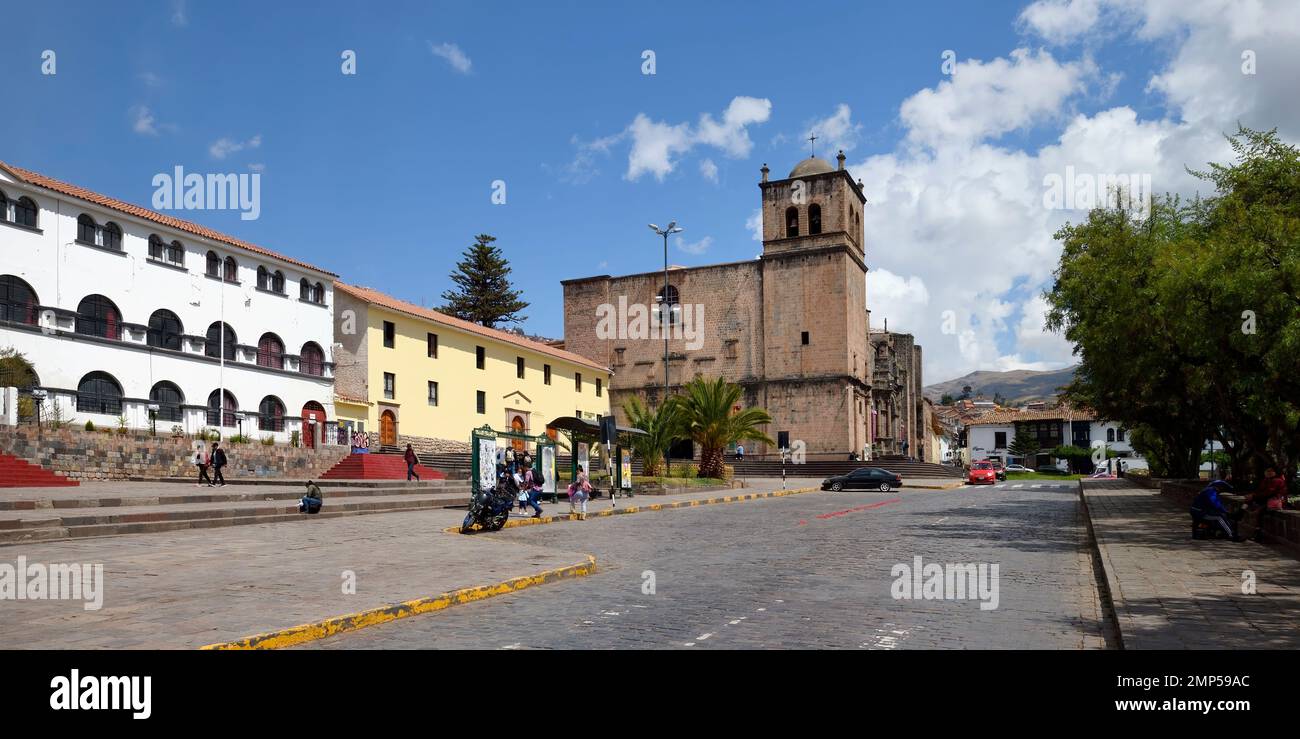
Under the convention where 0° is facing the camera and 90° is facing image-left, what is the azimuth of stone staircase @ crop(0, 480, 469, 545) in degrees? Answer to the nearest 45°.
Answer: approximately 315°

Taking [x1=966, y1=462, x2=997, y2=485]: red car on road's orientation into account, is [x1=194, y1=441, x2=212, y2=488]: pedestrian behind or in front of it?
in front

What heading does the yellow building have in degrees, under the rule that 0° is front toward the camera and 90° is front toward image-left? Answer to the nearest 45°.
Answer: approximately 315°

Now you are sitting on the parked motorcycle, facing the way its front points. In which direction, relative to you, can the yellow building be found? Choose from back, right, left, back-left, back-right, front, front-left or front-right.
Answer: back-right

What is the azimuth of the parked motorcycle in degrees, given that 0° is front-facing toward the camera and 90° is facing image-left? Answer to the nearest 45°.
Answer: approximately 45°

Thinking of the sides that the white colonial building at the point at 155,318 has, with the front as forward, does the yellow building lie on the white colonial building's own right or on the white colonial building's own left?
on the white colonial building's own left

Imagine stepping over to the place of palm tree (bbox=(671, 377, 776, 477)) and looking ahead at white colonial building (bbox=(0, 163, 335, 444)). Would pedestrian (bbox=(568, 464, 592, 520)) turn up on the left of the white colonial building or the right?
left

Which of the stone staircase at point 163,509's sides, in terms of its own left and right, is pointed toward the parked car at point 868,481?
left

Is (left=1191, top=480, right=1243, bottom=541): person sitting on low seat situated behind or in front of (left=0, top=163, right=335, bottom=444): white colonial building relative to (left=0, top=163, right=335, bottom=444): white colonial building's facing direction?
in front

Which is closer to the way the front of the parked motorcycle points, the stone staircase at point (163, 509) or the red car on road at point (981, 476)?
the stone staircase
